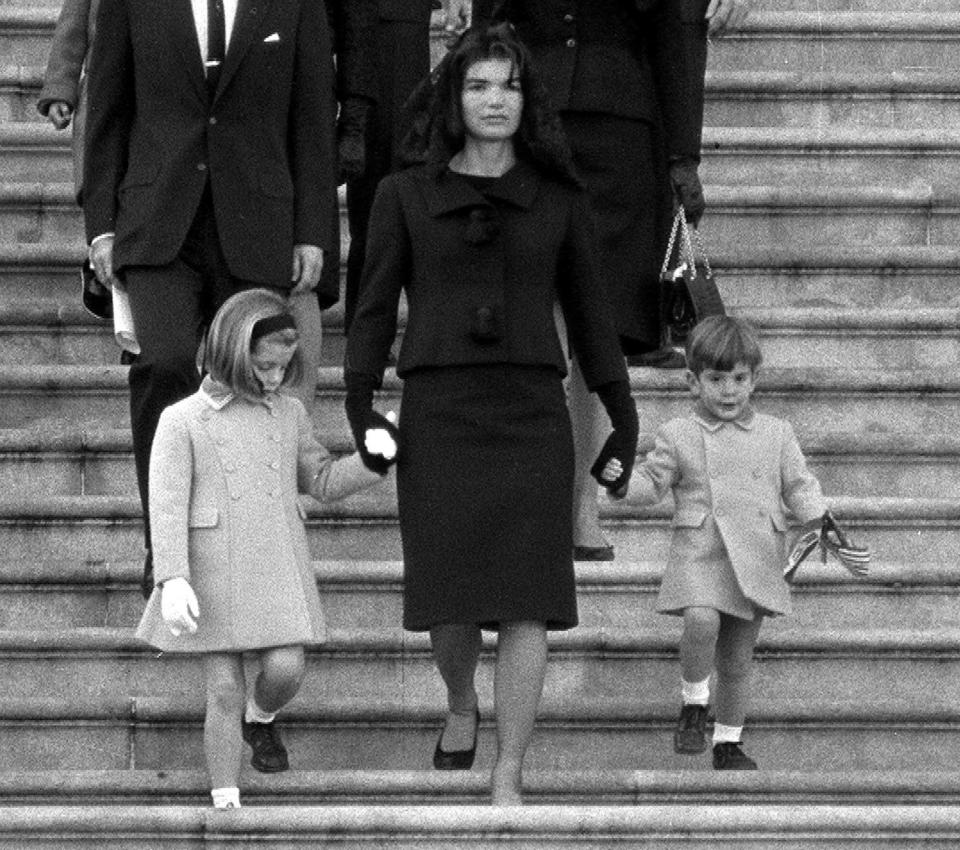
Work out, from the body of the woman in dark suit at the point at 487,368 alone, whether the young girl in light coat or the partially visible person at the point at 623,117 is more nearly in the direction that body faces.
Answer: the young girl in light coat

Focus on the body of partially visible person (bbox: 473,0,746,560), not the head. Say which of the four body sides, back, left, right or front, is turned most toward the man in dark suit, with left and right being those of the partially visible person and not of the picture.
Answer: right

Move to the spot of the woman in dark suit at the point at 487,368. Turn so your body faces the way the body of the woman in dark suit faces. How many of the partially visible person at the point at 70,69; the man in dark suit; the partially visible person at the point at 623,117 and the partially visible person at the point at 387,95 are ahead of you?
0

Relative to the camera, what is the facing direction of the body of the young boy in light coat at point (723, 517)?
toward the camera

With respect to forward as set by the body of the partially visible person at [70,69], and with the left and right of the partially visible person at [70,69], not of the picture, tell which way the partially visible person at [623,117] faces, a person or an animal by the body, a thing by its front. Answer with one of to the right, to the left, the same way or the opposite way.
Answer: the same way

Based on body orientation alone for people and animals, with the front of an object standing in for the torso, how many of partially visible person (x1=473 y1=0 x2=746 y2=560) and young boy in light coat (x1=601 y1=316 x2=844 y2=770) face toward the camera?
2

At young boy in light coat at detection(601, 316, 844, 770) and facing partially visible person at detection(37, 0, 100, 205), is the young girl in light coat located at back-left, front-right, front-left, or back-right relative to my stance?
front-left

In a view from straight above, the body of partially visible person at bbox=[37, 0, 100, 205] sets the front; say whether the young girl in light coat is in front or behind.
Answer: in front

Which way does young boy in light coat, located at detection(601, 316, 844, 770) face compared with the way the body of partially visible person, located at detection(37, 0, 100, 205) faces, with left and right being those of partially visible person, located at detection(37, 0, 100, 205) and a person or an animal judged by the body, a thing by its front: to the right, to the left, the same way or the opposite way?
the same way

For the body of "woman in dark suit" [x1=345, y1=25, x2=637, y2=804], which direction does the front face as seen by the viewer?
toward the camera

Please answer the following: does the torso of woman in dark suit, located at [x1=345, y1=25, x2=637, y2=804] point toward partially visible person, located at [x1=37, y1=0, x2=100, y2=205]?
no

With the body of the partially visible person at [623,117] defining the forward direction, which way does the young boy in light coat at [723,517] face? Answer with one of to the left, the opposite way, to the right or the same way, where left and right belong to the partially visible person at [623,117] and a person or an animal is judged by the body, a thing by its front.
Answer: the same way

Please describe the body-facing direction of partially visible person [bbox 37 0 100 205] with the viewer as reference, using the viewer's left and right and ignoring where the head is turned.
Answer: facing the viewer

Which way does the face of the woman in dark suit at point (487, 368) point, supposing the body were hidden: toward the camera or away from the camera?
toward the camera
